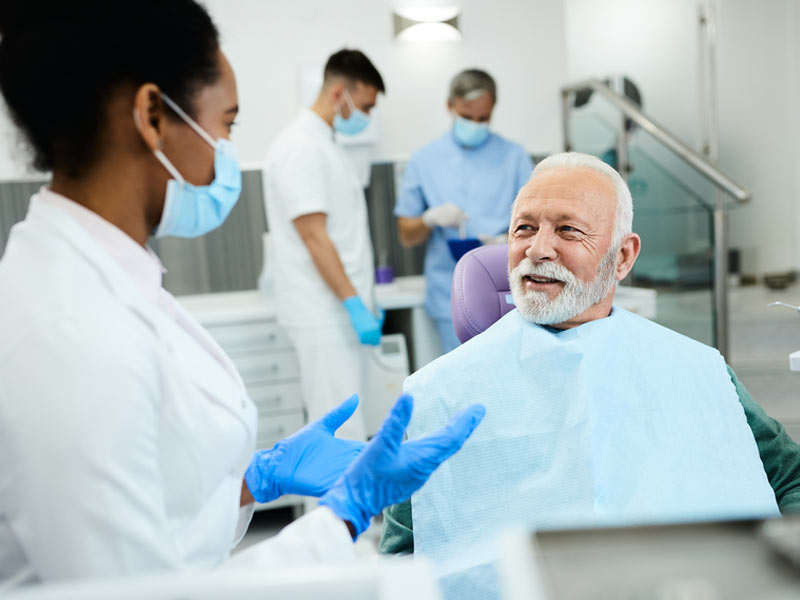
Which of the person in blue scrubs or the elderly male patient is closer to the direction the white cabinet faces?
the elderly male patient

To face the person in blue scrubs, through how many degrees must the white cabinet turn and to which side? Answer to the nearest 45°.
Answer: approximately 90° to its left

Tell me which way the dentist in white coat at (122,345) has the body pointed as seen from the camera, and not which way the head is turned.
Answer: to the viewer's right

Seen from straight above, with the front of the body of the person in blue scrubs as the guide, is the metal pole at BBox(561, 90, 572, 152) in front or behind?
behind

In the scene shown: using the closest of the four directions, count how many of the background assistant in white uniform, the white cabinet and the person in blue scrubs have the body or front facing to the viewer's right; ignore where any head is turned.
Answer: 1

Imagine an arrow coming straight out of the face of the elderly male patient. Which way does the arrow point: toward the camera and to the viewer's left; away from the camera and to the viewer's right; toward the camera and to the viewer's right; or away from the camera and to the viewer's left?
toward the camera and to the viewer's left

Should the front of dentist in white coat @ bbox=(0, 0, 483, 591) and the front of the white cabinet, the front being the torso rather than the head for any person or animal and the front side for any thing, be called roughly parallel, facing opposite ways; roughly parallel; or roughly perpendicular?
roughly perpendicular

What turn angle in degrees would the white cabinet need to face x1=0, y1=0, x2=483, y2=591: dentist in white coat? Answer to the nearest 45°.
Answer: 0° — it already faces them

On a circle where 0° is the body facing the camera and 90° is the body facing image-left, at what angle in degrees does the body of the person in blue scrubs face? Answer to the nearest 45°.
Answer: approximately 0°

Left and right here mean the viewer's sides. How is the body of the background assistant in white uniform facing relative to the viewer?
facing to the right of the viewer

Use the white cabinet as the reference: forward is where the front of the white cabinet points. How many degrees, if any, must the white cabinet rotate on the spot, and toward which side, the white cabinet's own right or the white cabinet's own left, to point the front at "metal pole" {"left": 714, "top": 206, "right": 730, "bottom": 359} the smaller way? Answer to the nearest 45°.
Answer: approximately 90° to the white cabinet's own left

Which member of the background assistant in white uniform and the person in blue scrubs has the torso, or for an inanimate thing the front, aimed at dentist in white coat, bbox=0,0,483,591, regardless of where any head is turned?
the person in blue scrubs

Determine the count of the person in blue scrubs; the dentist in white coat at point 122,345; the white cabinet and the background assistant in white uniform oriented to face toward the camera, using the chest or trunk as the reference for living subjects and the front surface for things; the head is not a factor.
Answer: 2

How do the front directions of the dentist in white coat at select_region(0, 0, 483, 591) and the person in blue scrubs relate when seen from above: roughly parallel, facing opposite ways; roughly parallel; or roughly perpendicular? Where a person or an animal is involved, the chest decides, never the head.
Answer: roughly perpendicular
